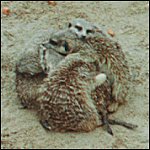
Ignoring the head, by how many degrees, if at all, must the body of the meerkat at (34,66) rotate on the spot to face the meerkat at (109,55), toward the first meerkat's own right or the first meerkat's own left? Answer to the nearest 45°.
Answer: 0° — it already faces it

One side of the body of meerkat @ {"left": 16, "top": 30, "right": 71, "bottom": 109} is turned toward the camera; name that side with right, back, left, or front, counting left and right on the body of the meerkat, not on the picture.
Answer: right
